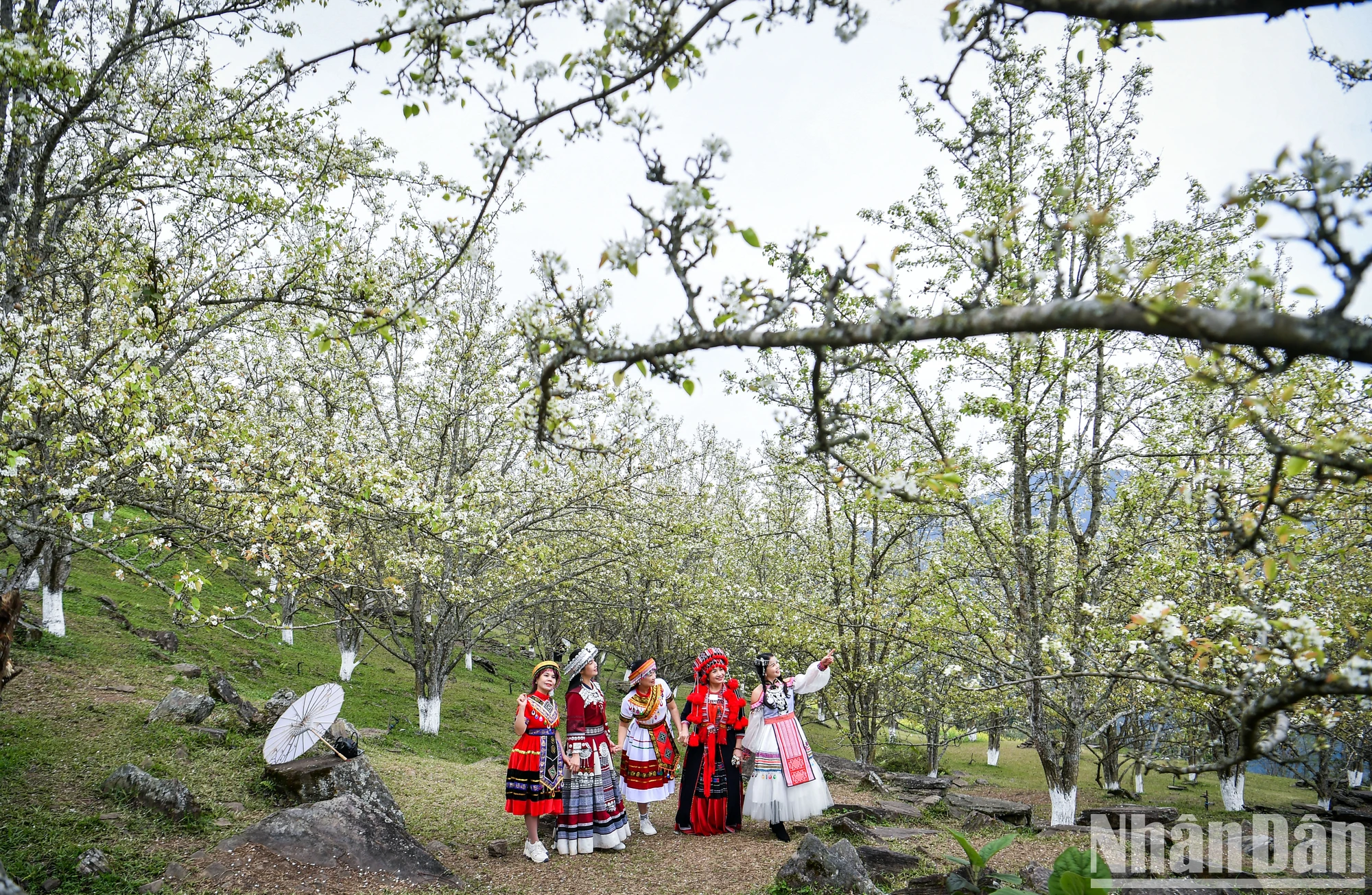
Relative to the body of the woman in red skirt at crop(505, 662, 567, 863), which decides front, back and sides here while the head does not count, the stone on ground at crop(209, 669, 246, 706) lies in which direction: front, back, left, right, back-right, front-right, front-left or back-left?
back

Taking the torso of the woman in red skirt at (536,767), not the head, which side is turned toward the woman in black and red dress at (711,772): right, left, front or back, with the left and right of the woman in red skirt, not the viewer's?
left

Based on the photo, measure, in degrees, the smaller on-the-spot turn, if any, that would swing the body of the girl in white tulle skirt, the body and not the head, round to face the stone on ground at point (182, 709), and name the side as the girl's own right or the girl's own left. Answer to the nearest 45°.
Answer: approximately 135° to the girl's own right

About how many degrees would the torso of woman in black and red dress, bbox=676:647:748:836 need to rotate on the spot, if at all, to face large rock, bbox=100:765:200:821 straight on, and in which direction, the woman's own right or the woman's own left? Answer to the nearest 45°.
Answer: approximately 45° to the woman's own right

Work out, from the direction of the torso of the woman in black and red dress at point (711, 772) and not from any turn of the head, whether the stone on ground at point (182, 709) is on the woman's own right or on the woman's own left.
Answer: on the woman's own right

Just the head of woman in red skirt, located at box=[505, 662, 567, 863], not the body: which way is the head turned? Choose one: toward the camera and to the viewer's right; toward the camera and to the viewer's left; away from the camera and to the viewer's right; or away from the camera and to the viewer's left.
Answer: toward the camera and to the viewer's right

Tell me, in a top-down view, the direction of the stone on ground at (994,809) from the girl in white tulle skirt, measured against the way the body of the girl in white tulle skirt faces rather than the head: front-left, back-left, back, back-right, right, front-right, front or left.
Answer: left

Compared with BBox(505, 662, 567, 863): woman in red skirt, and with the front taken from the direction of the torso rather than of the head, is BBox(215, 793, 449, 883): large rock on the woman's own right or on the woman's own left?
on the woman's own right

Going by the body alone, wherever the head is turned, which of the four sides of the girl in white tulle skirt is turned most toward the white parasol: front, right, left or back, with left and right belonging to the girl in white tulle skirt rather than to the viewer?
right

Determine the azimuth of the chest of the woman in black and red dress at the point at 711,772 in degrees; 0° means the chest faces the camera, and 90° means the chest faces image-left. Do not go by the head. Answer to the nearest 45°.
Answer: approximately 0°

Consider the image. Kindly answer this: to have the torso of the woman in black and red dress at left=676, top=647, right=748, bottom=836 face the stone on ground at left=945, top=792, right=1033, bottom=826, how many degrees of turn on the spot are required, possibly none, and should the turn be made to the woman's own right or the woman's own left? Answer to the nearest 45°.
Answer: approximately 135° to the woman's own left

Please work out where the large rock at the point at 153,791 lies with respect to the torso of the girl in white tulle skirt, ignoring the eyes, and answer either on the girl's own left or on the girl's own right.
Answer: on the girl's own right

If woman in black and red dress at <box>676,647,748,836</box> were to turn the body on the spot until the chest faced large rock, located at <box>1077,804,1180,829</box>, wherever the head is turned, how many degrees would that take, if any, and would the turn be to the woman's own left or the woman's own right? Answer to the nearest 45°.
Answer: approximately 90° to the woman's own left
